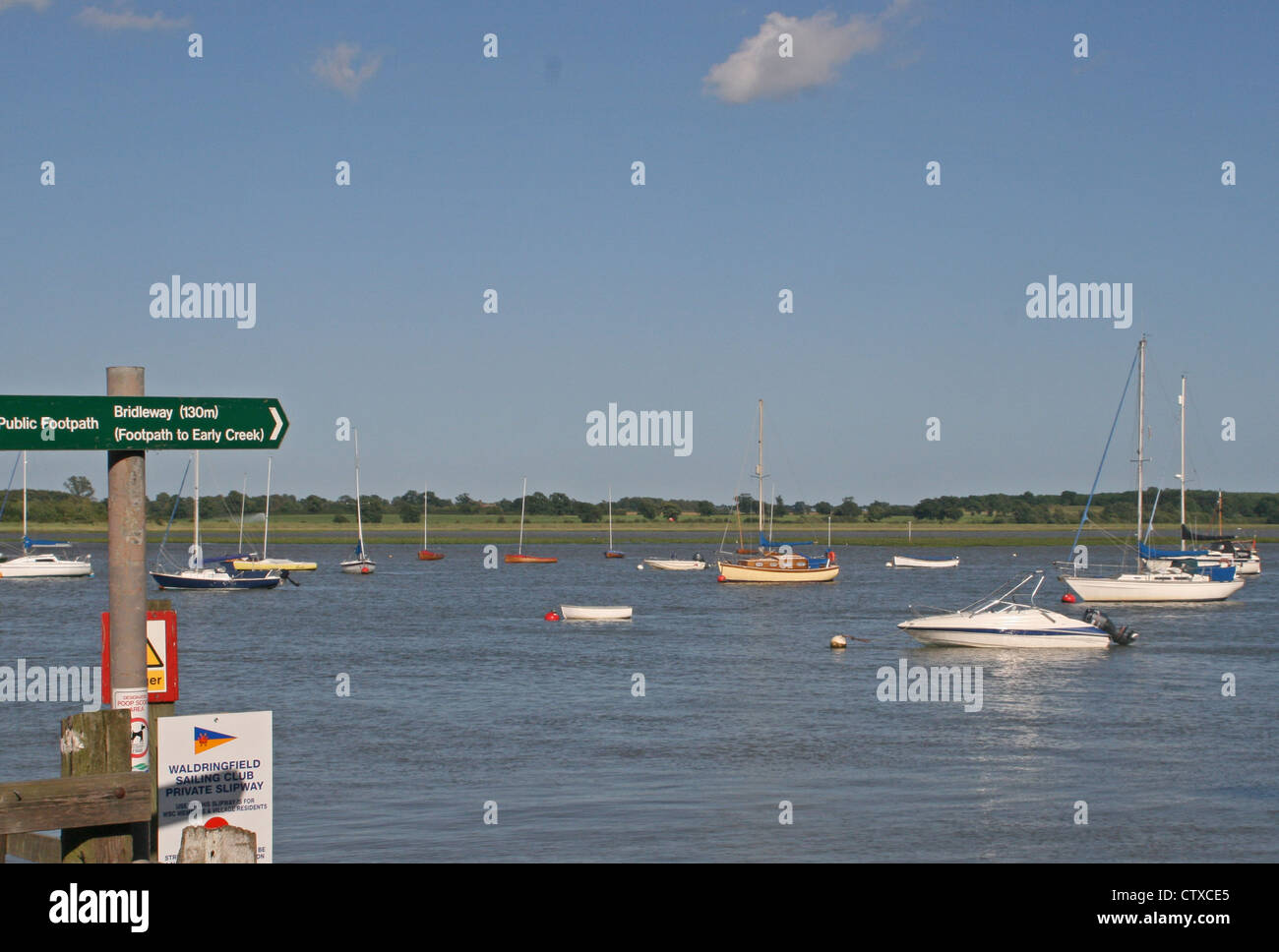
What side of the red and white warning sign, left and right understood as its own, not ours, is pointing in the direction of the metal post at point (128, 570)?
front

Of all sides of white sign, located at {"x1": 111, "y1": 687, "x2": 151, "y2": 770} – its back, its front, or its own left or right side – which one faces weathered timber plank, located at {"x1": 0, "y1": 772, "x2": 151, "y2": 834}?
front

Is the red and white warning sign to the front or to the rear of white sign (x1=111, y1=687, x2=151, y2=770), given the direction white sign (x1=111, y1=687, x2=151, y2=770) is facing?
to the rear

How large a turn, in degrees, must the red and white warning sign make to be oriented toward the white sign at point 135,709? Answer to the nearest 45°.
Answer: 0° — it already faces it

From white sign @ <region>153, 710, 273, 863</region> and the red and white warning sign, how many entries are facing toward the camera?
2

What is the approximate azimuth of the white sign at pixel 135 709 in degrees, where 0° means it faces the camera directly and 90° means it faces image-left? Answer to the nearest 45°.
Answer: approximately 0°

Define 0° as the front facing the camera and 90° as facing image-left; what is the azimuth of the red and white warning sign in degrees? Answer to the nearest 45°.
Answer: approximately 0°
